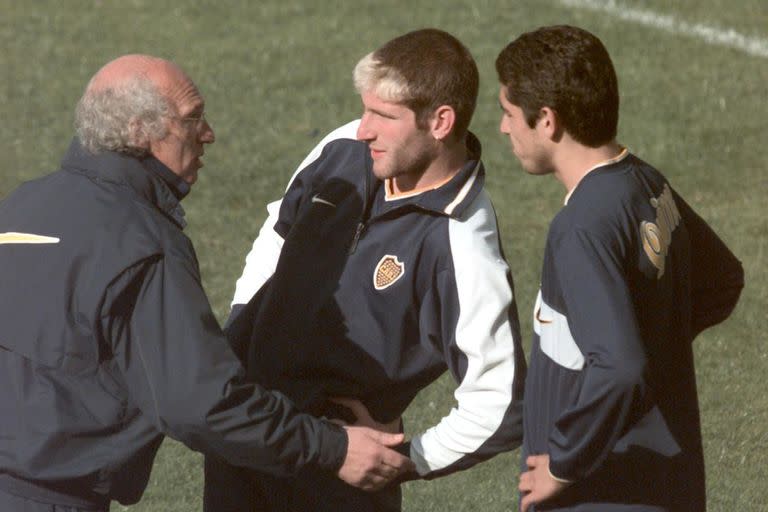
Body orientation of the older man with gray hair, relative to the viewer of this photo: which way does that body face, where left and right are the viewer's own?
facing away from the viewer and to the right of the viewer

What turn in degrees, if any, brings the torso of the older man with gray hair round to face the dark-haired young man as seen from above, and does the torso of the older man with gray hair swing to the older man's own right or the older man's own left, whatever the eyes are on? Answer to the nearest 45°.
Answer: approximately 45° to the older man's own right

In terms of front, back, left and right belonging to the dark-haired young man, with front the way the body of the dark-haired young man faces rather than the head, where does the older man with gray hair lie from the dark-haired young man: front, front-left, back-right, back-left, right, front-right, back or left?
front-left

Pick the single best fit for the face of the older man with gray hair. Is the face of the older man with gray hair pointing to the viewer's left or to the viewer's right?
to the viewer's right

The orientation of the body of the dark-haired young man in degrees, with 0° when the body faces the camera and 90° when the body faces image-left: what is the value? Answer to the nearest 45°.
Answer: approximately 135°

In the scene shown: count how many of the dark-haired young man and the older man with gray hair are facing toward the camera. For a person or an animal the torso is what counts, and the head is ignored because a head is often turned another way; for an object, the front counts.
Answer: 0
